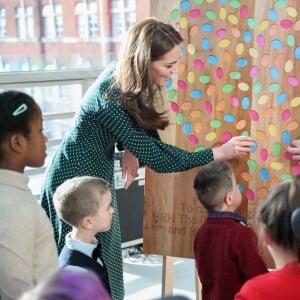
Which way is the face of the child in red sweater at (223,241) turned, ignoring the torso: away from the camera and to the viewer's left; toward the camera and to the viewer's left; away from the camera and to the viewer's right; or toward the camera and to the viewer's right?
away from the camera and to the viewer's right

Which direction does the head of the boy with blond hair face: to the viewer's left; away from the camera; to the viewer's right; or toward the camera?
to the viewer's right

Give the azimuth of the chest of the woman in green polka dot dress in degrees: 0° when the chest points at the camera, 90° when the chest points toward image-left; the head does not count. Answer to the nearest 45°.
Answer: approximately 270°

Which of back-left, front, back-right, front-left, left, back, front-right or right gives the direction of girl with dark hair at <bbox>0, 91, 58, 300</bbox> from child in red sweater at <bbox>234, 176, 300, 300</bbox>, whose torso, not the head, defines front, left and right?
front-left

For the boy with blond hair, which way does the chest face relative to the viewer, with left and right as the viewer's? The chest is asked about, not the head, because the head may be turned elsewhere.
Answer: facing to the right of the viewer

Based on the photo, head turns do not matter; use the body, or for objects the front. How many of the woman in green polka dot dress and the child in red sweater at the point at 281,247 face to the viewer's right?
1

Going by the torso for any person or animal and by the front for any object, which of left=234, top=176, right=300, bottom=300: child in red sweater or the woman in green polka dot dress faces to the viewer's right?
the woman in green polka dot dress

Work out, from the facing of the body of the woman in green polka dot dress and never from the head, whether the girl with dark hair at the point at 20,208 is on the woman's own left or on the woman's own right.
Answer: on the woman's own right

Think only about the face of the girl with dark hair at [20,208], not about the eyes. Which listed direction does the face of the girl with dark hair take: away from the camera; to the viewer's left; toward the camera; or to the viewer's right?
to the viewer's right
